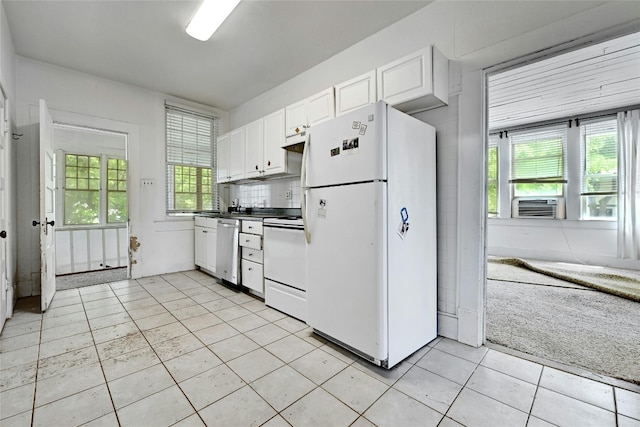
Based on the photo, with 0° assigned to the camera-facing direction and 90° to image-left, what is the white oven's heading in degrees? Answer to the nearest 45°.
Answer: approximately 45°

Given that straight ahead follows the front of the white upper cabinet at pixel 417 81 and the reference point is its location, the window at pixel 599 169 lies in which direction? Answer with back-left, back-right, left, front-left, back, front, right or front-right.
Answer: back

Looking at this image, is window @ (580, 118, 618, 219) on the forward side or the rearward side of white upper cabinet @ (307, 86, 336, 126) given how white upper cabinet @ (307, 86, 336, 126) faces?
on the rearward side

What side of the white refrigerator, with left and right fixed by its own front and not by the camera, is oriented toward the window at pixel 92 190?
right

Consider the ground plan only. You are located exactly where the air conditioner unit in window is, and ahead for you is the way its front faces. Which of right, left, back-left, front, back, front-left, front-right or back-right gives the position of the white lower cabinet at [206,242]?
front-right

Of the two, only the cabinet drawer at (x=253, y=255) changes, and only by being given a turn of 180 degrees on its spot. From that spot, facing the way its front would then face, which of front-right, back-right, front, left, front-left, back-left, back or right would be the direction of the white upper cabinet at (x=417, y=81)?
right

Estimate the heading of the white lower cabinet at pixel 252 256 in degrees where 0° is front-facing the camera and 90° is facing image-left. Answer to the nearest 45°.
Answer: approximately 45°

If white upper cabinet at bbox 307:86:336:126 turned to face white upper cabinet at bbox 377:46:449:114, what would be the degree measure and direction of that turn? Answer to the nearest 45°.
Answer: approximately 90° to its left

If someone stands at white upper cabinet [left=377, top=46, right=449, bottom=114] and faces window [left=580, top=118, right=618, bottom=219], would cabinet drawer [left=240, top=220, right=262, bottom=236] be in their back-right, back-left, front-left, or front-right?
back-left

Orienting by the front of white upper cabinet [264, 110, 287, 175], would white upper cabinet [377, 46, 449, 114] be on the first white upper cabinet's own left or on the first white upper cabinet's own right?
on the first white upper cabinet's own left

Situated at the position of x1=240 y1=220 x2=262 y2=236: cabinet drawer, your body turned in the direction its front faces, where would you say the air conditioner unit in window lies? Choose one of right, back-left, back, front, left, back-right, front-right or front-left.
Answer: back-left
